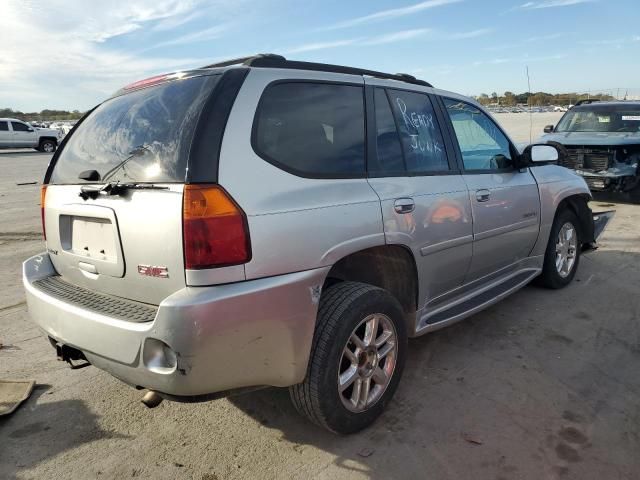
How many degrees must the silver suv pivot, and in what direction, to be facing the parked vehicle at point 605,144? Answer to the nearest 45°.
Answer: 0° — it already faces it

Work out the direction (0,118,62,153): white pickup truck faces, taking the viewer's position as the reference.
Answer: facing to the right of the viewer

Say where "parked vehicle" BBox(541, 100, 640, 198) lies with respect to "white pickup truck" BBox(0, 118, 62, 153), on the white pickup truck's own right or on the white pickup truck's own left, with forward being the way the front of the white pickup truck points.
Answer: on the white pickup truck's own right

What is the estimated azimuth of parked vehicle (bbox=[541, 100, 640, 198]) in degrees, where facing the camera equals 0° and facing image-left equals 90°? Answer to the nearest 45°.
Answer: approximately 45°

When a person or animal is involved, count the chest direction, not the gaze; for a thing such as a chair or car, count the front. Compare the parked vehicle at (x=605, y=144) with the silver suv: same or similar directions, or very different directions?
very different directions

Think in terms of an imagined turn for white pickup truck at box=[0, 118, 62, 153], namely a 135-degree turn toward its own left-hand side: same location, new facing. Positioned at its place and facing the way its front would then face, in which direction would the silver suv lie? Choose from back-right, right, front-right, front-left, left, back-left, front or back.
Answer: back-left

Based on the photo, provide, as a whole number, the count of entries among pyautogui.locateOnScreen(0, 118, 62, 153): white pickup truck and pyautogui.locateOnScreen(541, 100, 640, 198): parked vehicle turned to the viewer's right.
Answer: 1

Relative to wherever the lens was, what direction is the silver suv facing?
facing away from the viewer and to the right of the viewer
